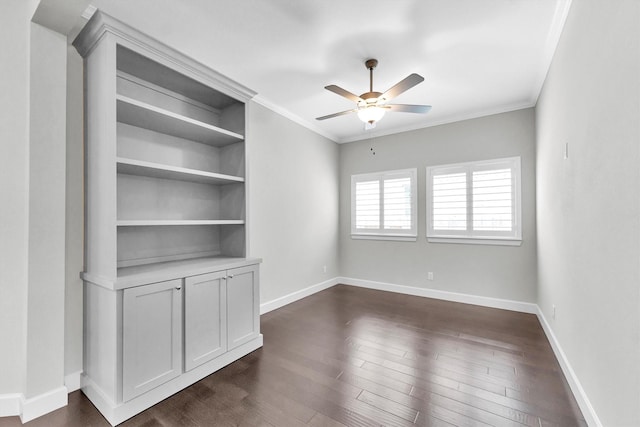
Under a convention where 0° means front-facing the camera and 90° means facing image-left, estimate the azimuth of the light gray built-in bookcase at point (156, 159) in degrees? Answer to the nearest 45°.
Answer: approximately 315°

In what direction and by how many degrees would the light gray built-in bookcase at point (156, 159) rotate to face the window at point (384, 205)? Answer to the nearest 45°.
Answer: approximately 45° to its left
